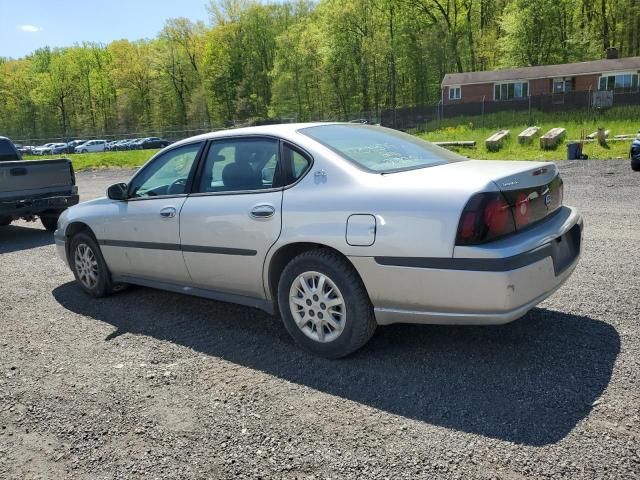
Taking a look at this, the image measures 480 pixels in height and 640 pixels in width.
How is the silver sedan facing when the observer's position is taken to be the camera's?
facing away from the viewer and to the left of the viewer

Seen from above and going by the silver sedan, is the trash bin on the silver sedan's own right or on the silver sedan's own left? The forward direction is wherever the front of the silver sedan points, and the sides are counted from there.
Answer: on the silver sedan's own right

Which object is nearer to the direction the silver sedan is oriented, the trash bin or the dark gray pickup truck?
the dark gray pickup truck

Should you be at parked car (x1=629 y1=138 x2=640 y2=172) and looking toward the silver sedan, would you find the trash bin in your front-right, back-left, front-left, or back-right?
back-right

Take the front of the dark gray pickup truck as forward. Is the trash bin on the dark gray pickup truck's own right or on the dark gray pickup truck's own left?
on the dark gray pickup truck's own right

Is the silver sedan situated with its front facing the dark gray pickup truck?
yes

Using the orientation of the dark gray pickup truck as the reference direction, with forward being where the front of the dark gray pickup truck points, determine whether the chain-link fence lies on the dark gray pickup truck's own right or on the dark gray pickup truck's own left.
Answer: on the dark gray pickup truck's own right

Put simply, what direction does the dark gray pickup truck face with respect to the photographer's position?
facing away from the viewer and to the left of the viewer

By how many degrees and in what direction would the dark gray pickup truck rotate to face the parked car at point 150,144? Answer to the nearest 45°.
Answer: approximately 45° to its right

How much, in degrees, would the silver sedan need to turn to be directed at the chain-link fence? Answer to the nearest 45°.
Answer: approximately 45° to its right
